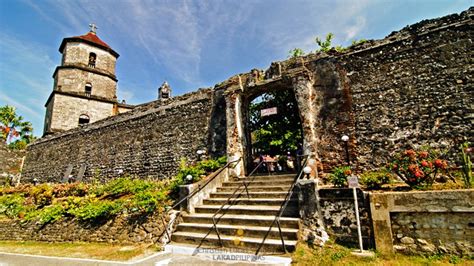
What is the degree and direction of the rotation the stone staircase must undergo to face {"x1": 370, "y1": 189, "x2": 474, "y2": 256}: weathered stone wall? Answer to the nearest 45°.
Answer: approximately 45° to its left

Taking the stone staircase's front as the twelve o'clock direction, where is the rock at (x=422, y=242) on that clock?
The rock is roughly at 10 o'clock from the stone staircase.

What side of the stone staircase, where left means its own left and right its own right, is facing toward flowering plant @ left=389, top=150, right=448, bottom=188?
left

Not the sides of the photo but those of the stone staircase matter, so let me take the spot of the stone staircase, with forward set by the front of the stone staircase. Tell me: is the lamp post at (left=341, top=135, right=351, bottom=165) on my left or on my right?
on my left

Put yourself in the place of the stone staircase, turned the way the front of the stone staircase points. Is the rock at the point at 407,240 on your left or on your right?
on your left

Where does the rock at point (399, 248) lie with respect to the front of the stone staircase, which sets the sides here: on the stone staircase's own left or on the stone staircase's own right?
on the stone staircase's own left

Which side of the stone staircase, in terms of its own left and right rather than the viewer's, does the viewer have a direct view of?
front

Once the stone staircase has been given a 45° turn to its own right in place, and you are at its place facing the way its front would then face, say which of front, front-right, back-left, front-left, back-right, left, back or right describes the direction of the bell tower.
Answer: right

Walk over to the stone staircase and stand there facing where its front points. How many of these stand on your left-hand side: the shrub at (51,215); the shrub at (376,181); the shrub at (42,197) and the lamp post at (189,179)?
1

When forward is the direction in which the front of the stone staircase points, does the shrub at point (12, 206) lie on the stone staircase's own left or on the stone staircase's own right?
on the stone staircase's own right

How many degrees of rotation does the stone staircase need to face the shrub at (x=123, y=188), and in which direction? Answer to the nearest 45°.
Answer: approximately 135° to its right
